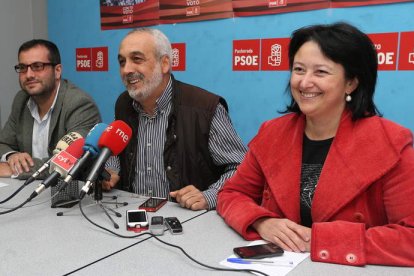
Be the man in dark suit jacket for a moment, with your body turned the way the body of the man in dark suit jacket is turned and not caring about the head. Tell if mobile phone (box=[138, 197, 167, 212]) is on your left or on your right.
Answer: on your left

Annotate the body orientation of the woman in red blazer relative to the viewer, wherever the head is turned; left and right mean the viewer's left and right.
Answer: facing the viewer and to the left of the viewer

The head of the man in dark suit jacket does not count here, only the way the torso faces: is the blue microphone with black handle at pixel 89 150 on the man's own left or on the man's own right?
on the man's own left

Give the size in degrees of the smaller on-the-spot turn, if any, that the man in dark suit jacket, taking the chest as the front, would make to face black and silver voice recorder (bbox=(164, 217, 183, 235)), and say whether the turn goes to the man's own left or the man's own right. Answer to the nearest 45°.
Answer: approximately 45° to the man's own left

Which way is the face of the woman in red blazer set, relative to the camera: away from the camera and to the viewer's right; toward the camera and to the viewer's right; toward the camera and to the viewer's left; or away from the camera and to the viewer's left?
toward the camera and to the viewer's left

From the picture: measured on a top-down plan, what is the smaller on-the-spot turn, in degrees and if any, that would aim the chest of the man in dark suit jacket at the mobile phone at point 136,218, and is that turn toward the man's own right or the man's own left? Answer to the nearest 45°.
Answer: approximately 45° to the man's own left

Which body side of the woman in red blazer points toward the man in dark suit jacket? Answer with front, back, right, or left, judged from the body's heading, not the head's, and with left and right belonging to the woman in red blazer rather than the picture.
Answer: right

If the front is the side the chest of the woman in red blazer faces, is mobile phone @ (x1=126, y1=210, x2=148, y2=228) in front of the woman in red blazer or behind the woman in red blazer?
in front

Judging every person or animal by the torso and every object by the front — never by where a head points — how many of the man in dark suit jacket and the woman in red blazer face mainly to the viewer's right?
0

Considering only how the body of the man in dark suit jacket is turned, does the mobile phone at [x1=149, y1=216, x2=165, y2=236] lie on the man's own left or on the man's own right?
on the man's own left
